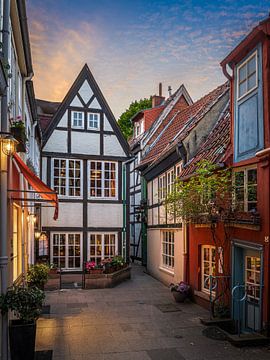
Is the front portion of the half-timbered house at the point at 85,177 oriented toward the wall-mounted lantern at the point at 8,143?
yes

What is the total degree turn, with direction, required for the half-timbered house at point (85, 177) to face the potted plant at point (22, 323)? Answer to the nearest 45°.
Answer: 0° — it already faces it

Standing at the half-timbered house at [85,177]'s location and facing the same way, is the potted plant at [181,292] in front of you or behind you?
in front

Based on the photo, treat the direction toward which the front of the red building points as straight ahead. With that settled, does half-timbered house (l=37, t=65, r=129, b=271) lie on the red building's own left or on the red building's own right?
on the red building's own right

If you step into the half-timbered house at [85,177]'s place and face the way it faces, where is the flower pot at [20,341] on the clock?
The flower pot is roughly at 12 o'clock from the half-timbered house.

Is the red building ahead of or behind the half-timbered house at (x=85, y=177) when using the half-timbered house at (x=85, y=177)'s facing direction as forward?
ahead

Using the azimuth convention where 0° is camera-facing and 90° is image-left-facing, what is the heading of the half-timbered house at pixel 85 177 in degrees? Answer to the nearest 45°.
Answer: approximately 0°

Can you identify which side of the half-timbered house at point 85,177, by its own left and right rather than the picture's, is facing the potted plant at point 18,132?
front

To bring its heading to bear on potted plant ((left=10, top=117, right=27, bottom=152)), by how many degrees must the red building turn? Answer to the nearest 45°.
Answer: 0° — it already faces it

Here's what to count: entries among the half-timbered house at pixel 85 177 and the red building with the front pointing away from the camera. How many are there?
0
